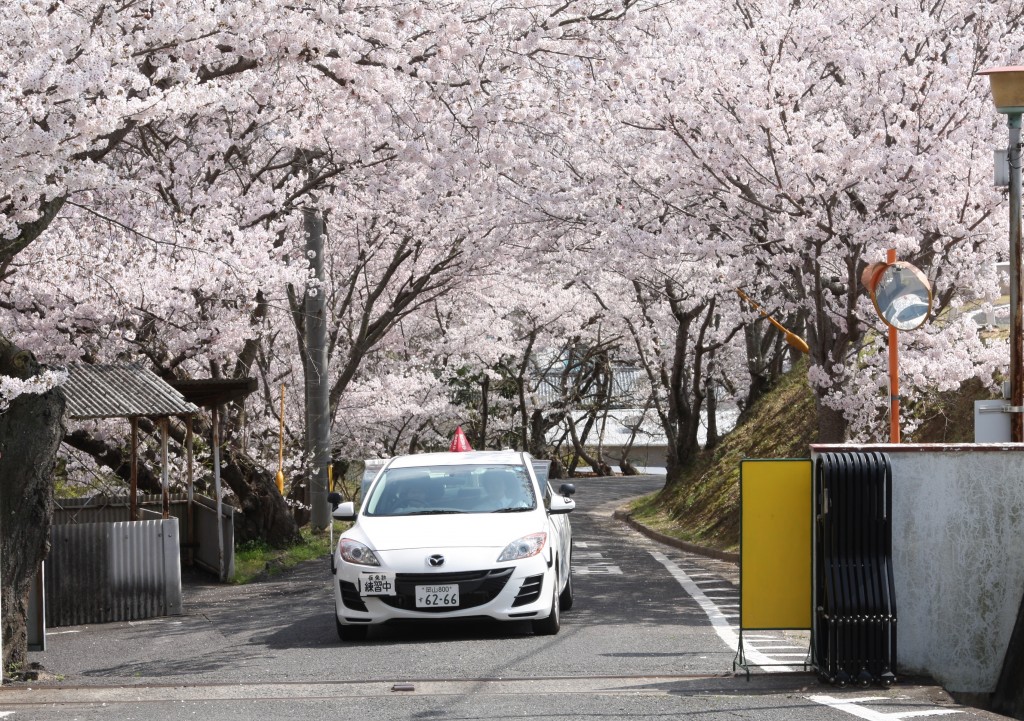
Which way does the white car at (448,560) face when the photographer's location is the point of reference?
facing the viewer

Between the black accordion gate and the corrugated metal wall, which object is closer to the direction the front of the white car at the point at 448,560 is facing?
the black accordion gate

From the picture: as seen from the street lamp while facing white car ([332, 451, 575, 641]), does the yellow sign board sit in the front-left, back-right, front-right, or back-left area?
front-left

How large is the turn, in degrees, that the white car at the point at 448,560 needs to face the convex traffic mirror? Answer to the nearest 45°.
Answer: approximately 90° to its left

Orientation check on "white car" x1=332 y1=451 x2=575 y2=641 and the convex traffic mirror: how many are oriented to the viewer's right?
0

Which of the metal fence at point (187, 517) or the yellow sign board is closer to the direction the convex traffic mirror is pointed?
the yellow sign board

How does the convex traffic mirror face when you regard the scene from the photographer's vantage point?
facing the viewer and to the left of the viewer

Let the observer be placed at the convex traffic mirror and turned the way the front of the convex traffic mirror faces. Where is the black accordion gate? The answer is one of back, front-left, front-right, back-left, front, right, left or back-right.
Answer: front-left

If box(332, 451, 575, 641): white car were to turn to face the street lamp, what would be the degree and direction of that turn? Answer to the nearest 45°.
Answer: approximately 90° to its left

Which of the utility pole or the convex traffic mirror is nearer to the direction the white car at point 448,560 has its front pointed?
the convex traffic mirror
